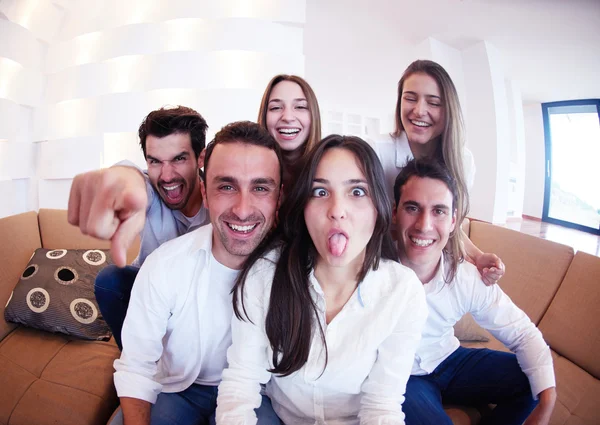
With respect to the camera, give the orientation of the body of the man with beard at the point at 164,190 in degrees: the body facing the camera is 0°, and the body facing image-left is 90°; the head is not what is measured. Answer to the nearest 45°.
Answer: approximately 0°

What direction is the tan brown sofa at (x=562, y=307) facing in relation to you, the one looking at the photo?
facing the viewer and to the left of the viewer

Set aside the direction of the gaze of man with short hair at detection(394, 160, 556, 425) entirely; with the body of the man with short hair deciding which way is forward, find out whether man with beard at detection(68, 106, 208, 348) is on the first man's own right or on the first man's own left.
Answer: on the first man's own right

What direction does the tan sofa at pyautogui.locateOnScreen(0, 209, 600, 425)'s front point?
toward the camera

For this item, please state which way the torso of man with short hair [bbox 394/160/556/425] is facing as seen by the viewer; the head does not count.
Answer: toward the camera

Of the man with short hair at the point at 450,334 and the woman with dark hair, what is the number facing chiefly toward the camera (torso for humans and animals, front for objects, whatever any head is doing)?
2
